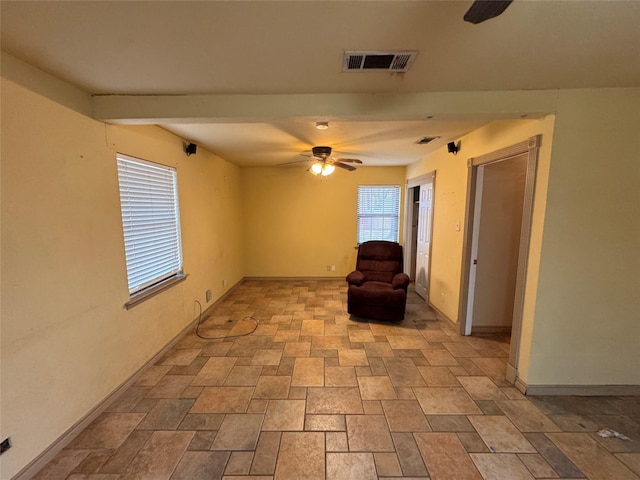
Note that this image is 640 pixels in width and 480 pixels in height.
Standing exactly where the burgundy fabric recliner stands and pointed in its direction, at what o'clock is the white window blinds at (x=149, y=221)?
The white window blinds is roughly at 2 o'clock from the burgundy fabric recliner.

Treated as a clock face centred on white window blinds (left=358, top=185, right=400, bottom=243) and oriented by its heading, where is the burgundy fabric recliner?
The burgundy fabric recliner is roughly at 12 o'clock from the white window blinds.

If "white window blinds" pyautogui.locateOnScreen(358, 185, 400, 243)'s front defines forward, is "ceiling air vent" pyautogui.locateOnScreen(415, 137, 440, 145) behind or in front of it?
in front

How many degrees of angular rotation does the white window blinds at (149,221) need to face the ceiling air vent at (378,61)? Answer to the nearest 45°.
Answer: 0° — it already faces it

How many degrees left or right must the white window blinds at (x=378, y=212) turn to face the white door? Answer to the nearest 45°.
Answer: approximately 45° to its left

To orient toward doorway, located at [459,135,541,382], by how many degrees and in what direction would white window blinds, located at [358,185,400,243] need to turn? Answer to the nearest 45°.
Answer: approximately 45° to its left

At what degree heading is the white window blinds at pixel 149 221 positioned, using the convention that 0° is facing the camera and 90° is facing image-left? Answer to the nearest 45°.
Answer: approximately 315°

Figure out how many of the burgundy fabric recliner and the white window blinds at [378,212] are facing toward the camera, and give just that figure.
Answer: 2

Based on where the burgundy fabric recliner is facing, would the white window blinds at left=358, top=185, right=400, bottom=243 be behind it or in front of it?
behind

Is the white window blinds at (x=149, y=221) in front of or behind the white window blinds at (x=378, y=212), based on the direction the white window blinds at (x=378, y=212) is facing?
in front

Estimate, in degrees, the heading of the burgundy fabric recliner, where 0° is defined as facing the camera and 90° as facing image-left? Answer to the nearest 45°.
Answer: approximately 0°

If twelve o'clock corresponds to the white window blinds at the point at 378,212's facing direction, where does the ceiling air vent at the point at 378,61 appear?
The ceiling air vent is roughly at 12 o'clock from the white window blinds.

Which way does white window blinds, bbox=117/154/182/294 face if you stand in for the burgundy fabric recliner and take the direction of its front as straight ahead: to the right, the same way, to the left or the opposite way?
to the left

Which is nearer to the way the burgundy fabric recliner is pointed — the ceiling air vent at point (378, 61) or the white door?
the ceiling air vent
